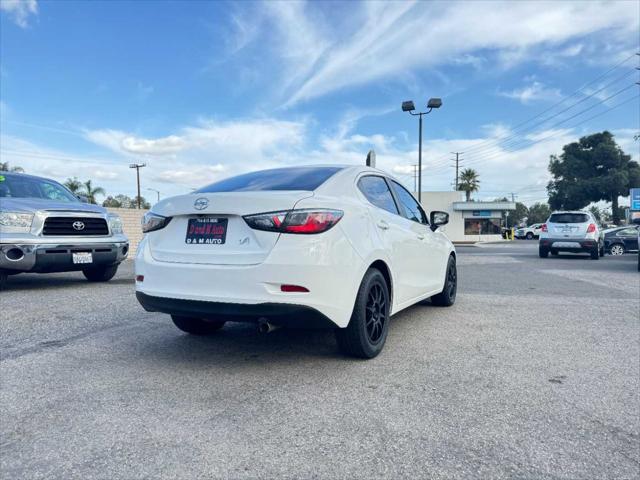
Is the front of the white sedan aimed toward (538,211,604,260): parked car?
yes

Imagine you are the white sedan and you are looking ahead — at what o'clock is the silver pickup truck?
The silver pickup truck is roughly at 9 o'clock from the white sedan.

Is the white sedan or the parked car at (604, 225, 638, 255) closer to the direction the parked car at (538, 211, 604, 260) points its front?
the parked car

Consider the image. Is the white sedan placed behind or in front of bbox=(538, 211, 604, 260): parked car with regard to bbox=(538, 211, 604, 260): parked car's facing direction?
behind

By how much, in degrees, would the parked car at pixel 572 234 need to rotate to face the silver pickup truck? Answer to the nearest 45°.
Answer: approximately 135° to its left

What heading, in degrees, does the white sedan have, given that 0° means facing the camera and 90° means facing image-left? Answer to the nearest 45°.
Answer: approximately 225°

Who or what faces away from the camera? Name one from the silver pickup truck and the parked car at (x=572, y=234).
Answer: the parked car

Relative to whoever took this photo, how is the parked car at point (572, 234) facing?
facing away from the viewer

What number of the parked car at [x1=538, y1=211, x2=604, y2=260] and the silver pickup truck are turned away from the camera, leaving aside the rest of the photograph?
1

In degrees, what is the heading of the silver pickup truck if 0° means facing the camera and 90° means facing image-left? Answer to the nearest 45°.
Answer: approximately 315°

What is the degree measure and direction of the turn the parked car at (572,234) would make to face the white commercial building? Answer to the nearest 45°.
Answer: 0° — it already faces it

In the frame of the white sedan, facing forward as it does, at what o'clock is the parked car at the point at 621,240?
The parked car is roughly at 12 o'clock from the white sedan.
